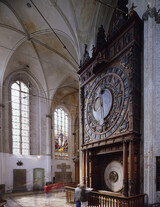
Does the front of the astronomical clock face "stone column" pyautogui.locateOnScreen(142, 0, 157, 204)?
no

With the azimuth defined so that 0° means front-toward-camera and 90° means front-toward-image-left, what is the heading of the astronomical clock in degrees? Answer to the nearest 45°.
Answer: approximately 45°
